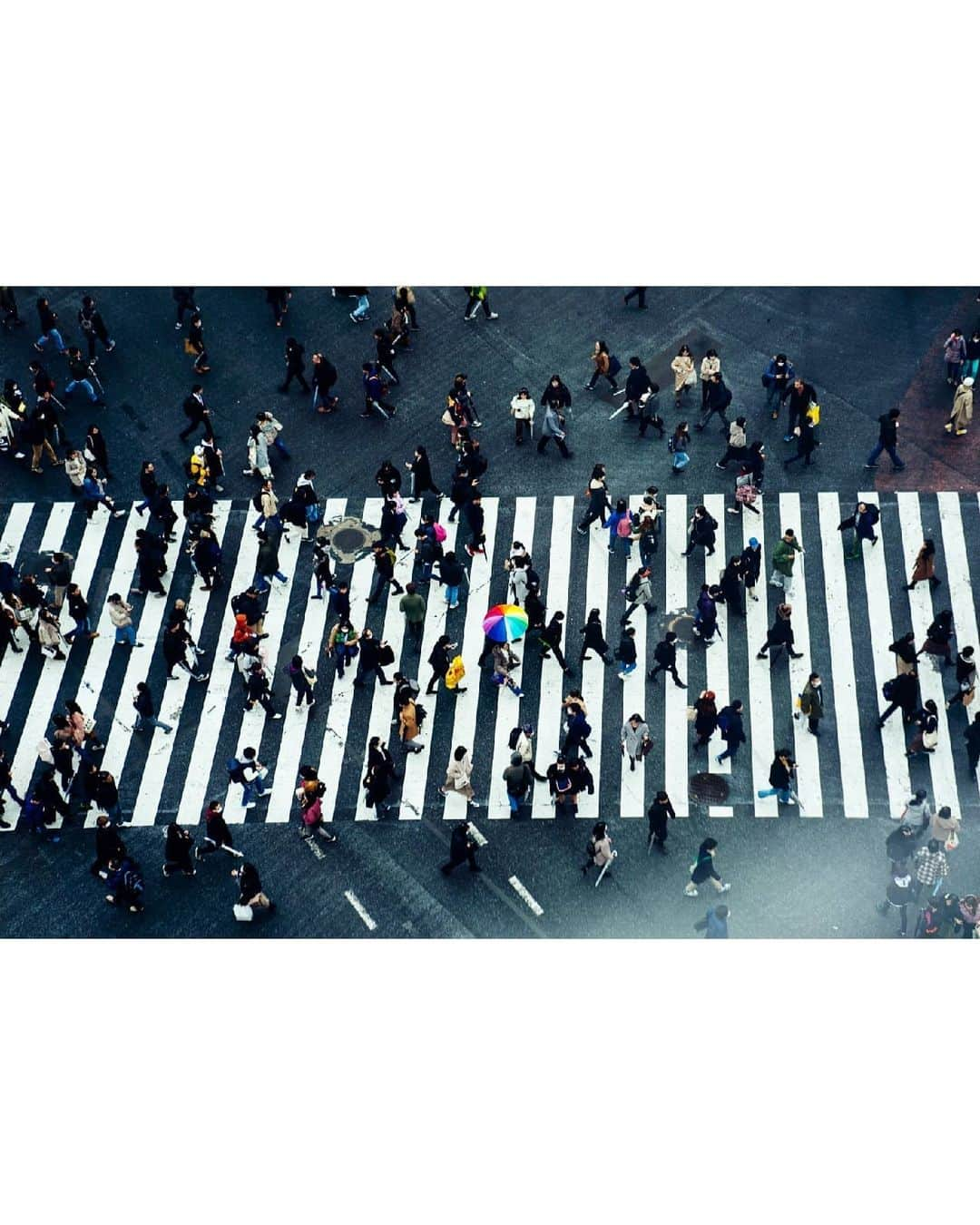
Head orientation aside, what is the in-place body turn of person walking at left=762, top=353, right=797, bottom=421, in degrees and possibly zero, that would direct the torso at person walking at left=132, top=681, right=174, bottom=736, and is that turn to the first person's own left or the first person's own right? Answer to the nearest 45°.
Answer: approximately 90° to the first person's own right

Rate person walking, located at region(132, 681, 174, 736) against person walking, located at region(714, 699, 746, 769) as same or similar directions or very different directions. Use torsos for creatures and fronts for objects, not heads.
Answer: very different directions

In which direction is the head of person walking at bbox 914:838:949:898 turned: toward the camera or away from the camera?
away from the camera
